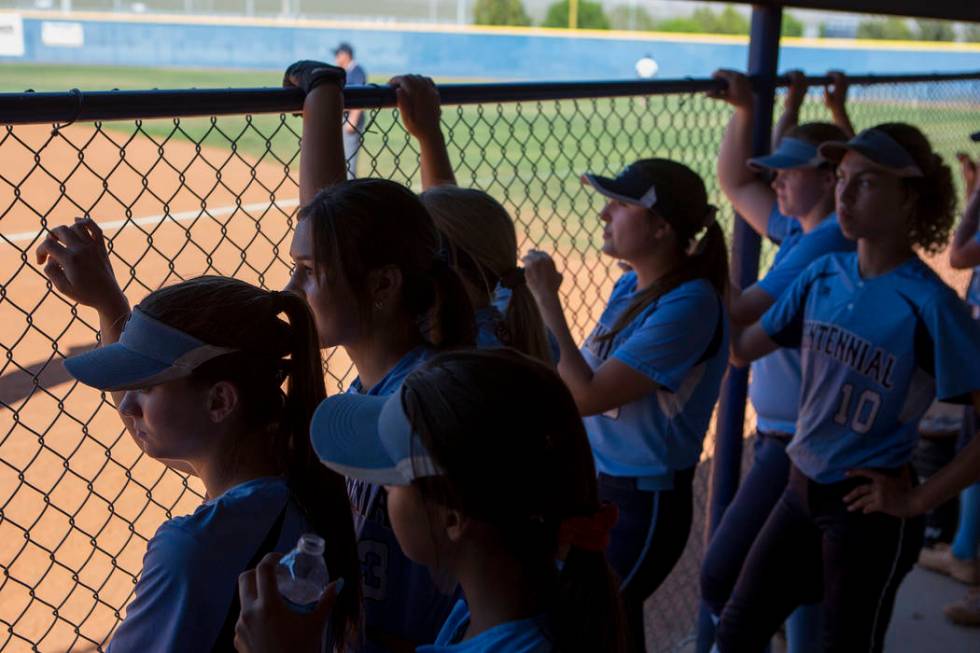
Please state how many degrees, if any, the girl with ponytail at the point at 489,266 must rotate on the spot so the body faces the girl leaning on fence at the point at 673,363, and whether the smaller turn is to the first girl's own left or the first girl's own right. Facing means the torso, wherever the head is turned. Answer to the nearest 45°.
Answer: approximately 90° to the first girl's own right

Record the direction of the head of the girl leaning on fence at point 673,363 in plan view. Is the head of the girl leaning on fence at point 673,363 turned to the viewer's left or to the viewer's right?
to the viewer's left

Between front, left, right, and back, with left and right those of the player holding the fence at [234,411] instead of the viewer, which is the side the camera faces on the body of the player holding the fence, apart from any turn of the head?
left

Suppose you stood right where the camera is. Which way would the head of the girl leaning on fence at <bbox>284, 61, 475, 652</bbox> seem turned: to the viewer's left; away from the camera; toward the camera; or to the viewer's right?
to the viewer's left

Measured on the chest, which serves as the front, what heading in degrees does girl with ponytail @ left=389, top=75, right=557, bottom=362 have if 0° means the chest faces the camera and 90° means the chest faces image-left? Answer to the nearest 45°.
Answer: approximately 135°

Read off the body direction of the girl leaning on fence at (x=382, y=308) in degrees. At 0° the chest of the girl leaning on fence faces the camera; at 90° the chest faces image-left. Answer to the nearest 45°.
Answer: approximately 90°

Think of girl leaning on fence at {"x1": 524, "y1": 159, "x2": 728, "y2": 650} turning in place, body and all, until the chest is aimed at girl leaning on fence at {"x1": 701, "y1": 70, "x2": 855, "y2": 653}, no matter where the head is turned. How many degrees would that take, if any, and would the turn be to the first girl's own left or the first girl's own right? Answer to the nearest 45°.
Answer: approximately 135° to the first girl's own right

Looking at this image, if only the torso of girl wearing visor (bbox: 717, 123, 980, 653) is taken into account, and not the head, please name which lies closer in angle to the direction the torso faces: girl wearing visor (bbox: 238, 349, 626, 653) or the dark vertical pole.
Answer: the girl wearing visor

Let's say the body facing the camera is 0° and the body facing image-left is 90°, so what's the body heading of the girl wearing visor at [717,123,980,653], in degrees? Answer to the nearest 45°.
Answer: approximately 45°

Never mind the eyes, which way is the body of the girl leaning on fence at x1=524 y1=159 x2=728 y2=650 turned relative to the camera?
to the viewer's left

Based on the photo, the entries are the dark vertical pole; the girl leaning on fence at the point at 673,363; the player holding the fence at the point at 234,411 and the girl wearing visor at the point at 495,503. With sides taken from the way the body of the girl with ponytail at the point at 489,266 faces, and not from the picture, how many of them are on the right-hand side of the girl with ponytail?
2

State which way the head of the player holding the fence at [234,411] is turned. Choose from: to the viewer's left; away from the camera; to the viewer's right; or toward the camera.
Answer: to the viewer's left
